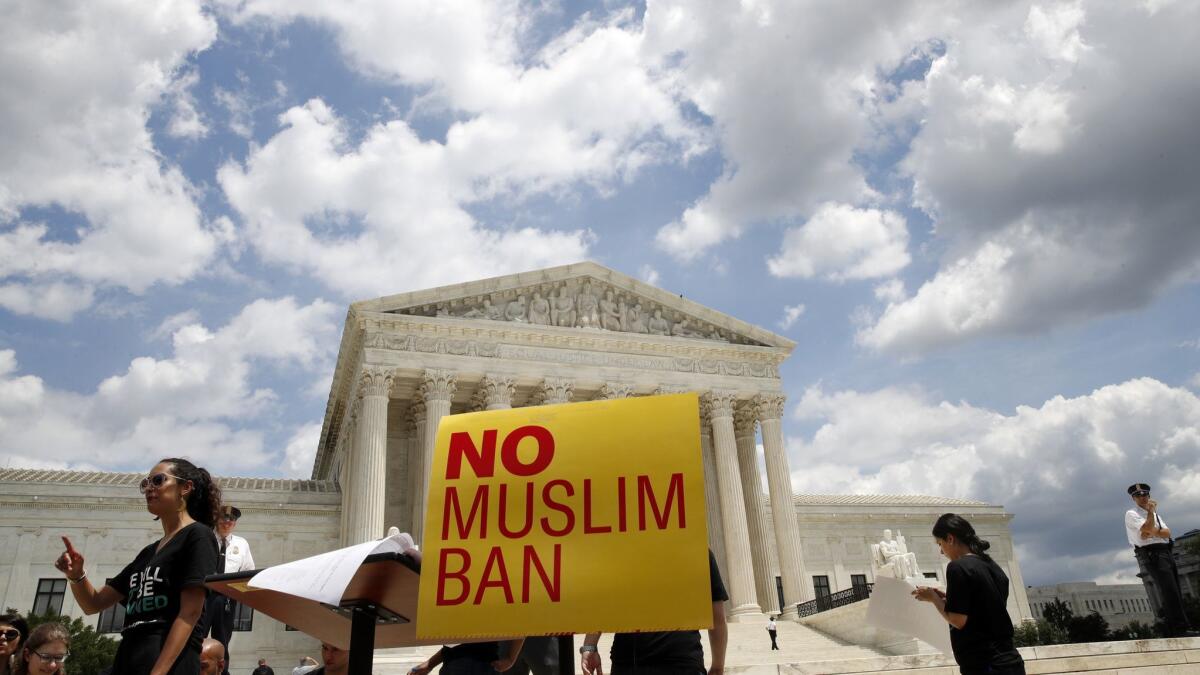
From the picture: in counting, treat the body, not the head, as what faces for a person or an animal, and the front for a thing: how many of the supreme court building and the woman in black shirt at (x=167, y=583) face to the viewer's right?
0

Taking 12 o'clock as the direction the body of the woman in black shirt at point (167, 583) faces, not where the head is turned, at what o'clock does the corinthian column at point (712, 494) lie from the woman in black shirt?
The corinthian column is roughly at 6 o'clock from the woman in black shirt.

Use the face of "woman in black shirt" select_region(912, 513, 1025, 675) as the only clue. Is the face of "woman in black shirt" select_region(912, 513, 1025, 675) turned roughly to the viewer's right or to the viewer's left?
to the viewer's left

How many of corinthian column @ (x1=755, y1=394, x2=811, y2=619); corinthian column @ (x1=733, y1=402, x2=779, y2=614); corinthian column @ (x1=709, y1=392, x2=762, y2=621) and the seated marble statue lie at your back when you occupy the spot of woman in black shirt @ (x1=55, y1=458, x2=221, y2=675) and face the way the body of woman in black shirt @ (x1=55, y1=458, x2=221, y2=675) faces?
4

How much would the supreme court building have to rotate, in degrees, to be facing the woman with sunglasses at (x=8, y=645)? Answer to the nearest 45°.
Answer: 0° — it already faces them

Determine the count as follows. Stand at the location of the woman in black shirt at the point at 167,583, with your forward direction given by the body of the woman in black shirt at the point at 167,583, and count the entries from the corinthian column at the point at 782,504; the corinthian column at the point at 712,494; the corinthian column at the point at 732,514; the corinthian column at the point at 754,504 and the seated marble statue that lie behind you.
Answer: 5

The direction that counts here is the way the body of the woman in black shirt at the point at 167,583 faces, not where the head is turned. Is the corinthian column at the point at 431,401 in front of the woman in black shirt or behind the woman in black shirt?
behind

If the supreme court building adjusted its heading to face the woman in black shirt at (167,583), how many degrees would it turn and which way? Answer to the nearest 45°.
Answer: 0° — it already faces them

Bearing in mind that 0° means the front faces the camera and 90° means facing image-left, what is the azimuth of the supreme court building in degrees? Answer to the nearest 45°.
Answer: approximately 0°

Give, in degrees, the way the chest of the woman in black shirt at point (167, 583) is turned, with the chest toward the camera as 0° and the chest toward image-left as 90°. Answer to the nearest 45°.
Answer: approximately 45°

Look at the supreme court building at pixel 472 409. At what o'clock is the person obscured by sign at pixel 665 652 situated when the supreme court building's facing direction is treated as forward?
The person obscured by sign is roughly at 12 o'clock from the supreme court building.

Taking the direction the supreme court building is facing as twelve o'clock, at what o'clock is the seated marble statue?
The seated marble statue is roughly at 10 o'clock from the supreme court building.

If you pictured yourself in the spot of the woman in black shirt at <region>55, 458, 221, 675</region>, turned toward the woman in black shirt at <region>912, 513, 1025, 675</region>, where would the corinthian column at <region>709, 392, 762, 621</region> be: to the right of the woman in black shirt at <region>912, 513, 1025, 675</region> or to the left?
left

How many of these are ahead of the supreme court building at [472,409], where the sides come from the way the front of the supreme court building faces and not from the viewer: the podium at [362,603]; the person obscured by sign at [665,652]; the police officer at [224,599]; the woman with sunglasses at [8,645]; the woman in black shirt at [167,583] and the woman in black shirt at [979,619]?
6
